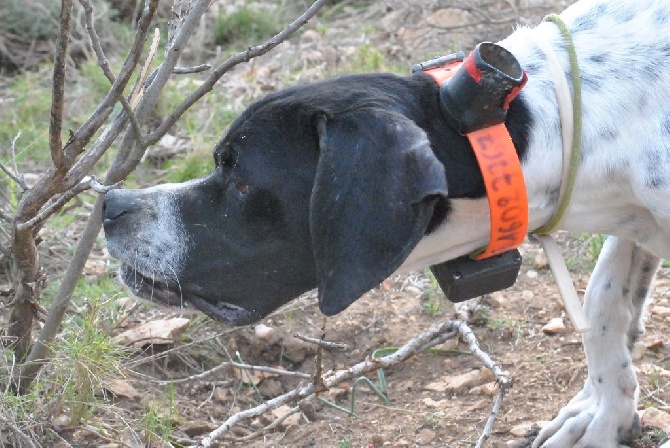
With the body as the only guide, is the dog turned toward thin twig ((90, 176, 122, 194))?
yes

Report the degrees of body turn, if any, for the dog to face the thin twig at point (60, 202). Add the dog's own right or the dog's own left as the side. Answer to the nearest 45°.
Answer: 0° — it already faces it

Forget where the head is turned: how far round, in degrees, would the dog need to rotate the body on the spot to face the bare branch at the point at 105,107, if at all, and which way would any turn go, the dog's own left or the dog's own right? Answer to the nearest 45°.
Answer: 0° — it already faces it

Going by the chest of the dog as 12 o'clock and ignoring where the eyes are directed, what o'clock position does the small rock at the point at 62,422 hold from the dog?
The small rock is roughly at 12 o'clock from the dog.

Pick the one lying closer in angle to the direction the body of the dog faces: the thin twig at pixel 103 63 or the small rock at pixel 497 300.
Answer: the thin twig

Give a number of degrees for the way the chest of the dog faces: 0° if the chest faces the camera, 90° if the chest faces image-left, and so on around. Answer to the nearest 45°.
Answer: approximately 90°
